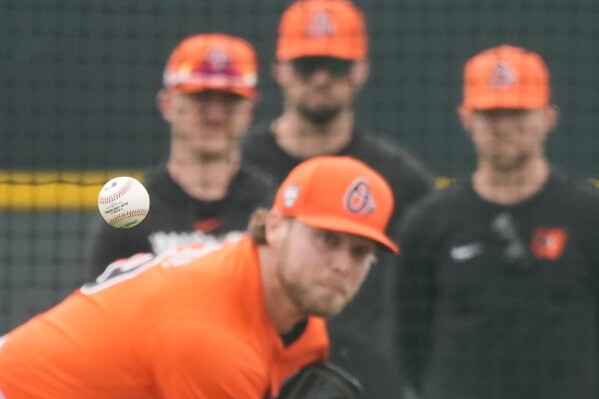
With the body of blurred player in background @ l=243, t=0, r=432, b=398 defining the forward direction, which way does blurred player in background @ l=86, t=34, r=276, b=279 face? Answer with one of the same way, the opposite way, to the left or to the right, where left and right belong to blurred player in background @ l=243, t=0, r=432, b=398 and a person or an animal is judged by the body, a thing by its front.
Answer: the same way

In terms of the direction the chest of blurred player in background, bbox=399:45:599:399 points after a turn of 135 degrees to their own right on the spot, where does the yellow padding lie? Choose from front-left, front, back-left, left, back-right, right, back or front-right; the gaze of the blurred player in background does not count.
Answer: front

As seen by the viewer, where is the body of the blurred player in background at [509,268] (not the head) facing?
toward the camera

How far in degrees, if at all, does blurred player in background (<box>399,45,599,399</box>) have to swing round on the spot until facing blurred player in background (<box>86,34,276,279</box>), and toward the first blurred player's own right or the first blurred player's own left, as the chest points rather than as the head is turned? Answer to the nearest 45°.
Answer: approximately 90° to the first blurred player's own right

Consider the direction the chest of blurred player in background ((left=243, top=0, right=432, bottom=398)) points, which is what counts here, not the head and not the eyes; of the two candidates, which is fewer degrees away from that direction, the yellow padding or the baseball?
the baseball

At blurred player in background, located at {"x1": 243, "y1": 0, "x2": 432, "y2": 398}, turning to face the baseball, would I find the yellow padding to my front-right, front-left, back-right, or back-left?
back-right

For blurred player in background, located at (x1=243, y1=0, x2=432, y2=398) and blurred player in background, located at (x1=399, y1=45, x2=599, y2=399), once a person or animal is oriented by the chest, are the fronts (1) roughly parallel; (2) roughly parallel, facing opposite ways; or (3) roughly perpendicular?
roughly parallel

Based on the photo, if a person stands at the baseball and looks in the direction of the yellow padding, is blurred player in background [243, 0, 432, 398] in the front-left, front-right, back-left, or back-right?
front-right

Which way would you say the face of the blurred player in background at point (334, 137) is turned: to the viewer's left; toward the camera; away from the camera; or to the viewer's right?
toward the camera

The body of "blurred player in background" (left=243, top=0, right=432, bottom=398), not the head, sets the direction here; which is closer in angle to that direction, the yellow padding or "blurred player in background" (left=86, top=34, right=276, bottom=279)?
the blurred player in background

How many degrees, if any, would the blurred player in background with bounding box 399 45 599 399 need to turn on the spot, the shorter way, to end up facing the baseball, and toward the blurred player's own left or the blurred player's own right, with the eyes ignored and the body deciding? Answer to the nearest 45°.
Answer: approximately 45° to the blurred player's own right

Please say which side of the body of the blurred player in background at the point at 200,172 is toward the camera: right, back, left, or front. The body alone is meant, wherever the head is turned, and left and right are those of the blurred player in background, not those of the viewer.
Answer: front

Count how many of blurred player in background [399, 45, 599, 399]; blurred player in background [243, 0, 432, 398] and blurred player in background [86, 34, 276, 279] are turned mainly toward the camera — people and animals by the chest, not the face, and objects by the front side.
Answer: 3

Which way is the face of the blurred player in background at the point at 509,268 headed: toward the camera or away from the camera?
toward the camera

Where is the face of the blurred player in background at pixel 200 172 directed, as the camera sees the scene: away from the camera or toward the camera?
toward the camera

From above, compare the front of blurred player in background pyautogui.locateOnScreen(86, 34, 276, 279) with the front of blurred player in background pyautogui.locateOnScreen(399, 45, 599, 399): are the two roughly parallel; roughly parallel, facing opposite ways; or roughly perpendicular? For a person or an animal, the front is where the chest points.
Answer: roughly parallel
